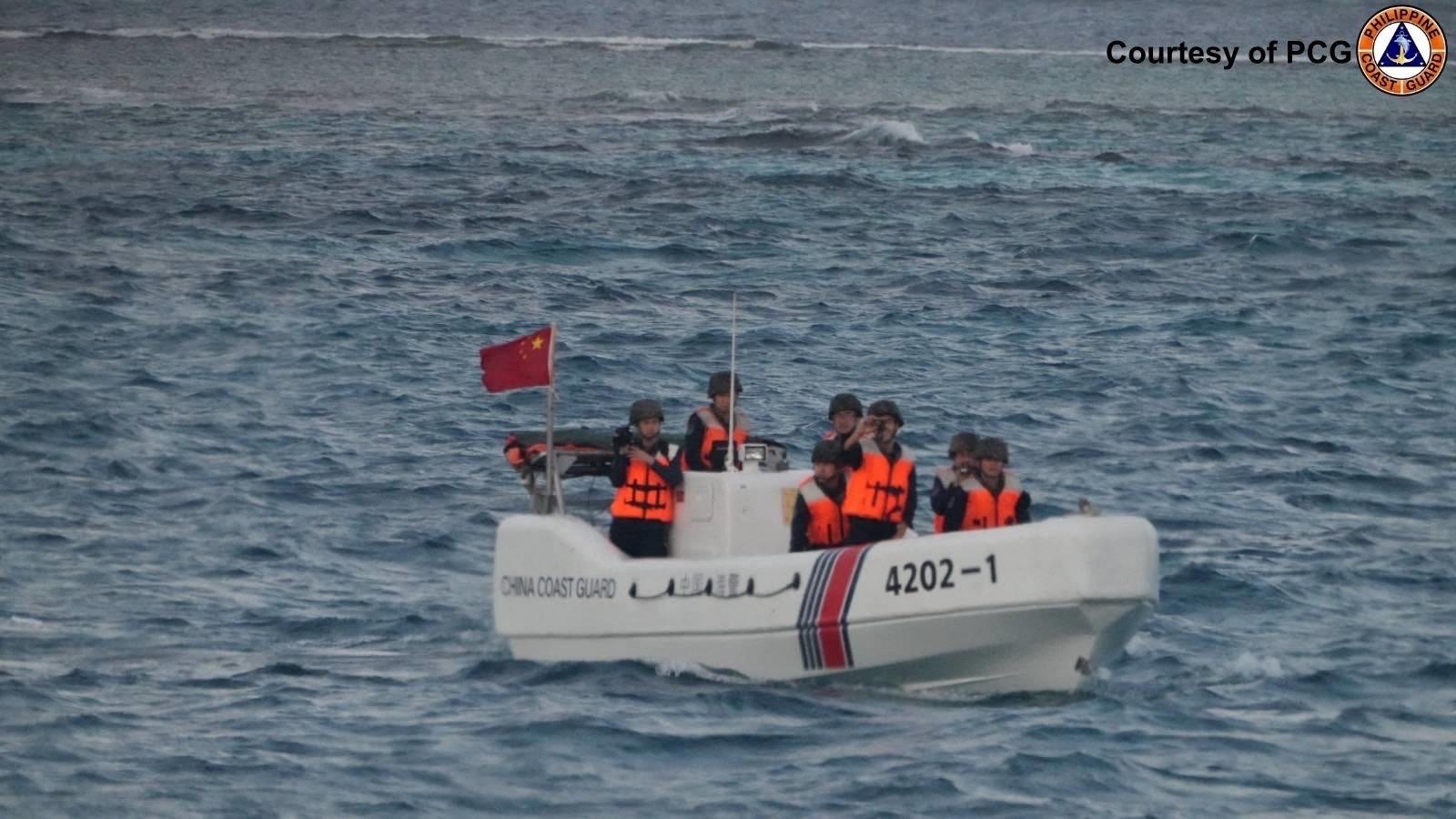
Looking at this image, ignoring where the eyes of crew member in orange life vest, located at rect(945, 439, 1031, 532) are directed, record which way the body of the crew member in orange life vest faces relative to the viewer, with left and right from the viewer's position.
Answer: facing the viewer

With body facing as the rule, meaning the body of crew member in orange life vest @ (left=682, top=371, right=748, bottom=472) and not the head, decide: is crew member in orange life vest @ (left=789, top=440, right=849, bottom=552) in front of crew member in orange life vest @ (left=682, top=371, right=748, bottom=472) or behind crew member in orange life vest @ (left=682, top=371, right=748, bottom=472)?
in front

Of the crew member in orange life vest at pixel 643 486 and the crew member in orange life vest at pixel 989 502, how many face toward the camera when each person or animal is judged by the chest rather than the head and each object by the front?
2

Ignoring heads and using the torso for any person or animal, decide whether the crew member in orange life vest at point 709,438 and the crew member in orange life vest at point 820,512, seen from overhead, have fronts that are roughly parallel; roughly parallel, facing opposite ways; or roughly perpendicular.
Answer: roughly parallel

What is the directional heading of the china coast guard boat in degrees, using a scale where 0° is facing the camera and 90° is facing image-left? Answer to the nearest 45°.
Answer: approximately 315°

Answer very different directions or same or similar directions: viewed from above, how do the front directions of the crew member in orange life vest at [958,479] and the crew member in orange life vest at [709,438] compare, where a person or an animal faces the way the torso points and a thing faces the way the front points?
same or similar directions

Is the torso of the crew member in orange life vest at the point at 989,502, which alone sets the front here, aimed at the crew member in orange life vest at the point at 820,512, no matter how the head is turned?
no

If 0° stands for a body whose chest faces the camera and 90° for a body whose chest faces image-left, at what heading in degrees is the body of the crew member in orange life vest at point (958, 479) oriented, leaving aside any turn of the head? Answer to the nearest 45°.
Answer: approximately 315°

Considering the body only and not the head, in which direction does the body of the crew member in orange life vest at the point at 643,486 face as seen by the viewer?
toward the camera

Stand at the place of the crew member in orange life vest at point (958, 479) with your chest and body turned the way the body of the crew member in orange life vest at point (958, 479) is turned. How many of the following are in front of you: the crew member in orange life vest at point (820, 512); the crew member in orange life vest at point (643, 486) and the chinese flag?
0

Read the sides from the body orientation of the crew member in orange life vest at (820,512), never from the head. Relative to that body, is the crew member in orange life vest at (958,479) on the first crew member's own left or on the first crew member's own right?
on the first crew member's own left

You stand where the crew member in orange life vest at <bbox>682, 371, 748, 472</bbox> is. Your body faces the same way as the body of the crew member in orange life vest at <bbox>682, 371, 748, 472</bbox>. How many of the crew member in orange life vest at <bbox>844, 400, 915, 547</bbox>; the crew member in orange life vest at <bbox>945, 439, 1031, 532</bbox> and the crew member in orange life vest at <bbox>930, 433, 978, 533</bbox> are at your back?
0

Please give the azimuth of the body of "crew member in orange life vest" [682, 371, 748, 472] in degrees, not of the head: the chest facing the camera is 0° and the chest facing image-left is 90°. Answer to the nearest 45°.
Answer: approximately 315°

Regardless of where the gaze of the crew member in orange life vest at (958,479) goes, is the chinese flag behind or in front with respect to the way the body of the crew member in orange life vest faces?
behind

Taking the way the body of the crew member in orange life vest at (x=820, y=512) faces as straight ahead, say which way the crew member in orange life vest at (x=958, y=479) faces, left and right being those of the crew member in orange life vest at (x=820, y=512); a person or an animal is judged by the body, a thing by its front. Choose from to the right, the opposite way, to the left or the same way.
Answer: the same way
